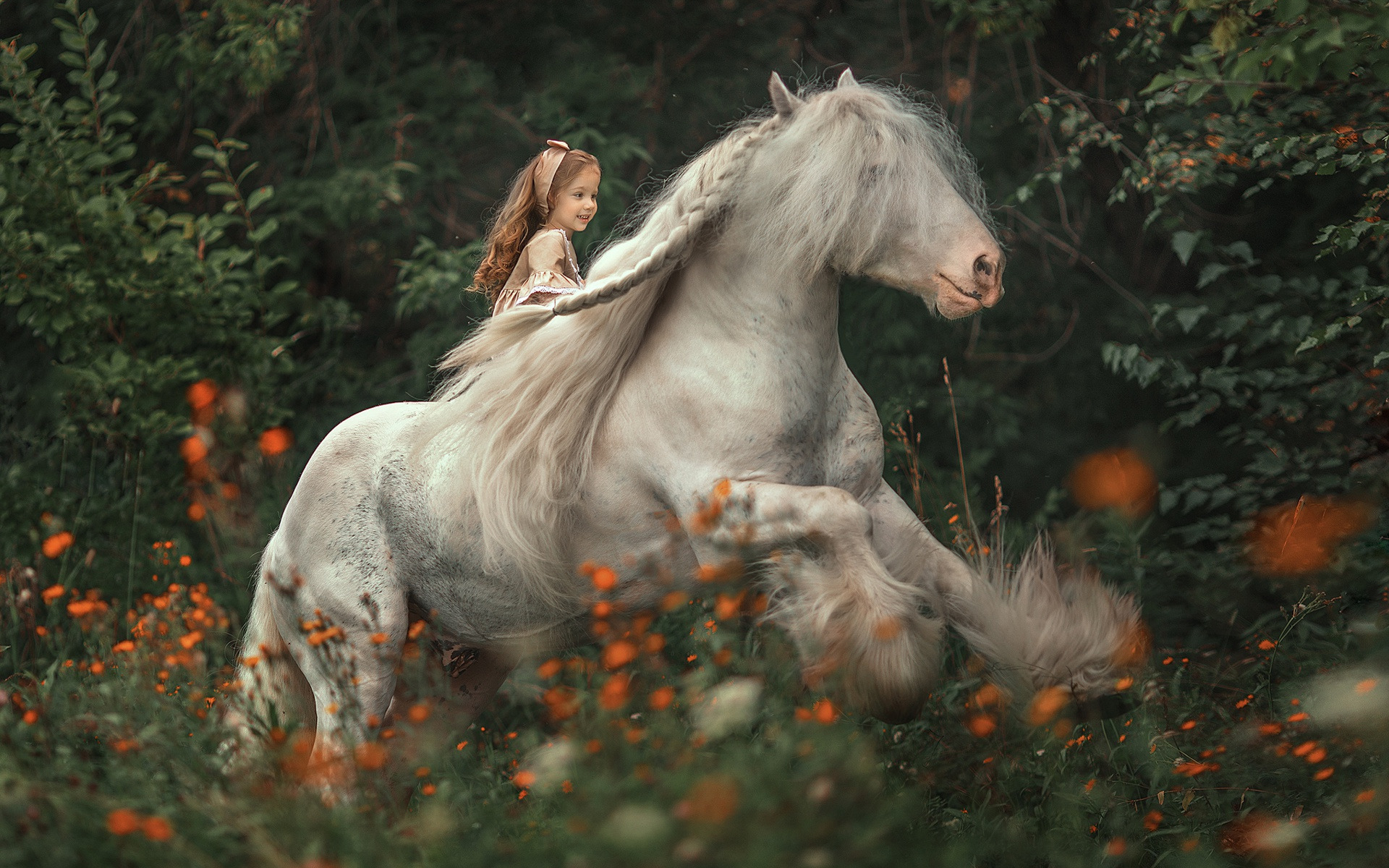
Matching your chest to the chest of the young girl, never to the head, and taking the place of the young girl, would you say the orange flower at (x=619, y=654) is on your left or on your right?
on your right

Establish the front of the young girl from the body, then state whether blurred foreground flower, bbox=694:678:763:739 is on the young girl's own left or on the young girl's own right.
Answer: on the young girl's own right

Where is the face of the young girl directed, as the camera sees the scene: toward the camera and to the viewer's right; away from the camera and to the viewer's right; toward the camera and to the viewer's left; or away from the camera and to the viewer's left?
toward the camera and to the viewer's right

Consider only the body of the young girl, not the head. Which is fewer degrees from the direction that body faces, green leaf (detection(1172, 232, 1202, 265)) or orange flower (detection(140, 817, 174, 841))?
the green leaf

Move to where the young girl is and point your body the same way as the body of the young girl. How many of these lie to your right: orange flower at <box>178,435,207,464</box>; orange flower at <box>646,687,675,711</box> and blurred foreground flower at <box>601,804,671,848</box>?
2

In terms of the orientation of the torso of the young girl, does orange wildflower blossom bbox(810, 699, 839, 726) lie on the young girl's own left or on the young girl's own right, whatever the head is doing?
on the young girl's own right

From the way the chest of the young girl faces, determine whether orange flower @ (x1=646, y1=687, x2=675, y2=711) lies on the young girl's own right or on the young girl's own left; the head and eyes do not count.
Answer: on the young girl's own right

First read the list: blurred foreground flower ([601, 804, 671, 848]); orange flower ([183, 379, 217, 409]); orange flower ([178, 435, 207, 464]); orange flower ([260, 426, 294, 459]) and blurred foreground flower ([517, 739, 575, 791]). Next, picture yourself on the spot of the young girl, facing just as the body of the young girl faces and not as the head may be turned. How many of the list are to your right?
2

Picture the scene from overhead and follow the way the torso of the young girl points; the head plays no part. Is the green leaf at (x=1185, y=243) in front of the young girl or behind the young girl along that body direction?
in front

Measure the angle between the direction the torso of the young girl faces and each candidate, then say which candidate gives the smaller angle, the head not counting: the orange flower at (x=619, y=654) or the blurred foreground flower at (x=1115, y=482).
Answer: the blurred foreground flower

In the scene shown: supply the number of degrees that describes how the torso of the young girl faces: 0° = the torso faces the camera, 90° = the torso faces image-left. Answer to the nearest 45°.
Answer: approximately 270°

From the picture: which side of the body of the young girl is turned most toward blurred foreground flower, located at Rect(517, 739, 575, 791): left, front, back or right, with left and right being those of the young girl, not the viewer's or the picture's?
right
